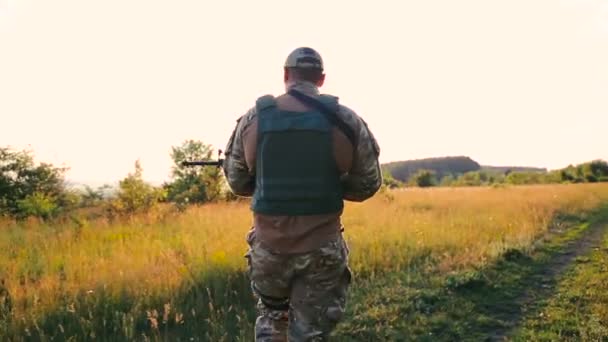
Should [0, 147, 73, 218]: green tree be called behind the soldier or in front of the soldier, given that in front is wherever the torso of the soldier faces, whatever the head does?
in front

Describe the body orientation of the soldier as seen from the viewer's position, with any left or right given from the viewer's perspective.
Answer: facing away from the viewer

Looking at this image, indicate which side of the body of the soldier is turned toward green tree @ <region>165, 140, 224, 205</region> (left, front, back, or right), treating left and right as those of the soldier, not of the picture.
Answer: front

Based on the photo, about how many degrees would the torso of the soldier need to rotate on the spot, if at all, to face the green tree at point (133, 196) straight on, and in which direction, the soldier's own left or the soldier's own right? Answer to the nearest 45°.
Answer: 0° — they already face it

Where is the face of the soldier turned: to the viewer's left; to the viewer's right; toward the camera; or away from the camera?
away from the camera

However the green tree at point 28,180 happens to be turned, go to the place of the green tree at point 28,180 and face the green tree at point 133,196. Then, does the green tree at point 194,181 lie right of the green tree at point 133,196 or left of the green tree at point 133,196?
left
